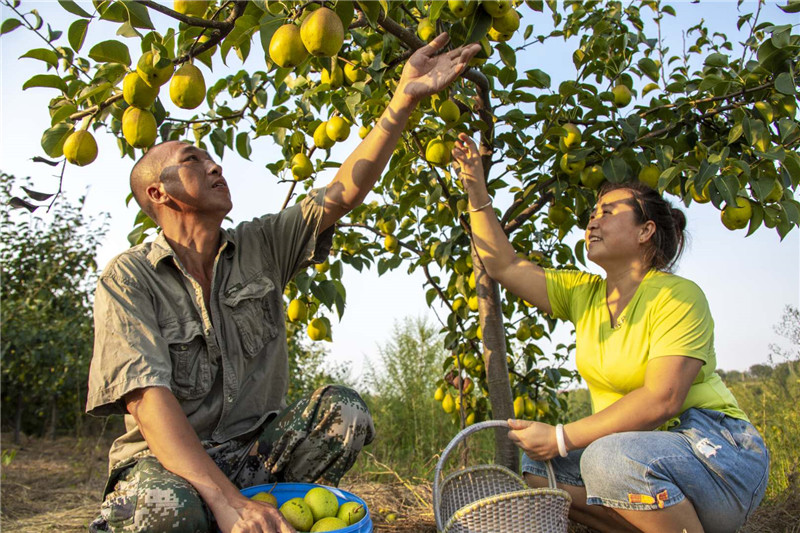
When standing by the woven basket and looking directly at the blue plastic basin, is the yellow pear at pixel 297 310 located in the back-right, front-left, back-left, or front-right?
front-right

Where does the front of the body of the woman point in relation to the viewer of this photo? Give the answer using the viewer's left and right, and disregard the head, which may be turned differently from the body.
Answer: facing the viewer and to the left of the viewer

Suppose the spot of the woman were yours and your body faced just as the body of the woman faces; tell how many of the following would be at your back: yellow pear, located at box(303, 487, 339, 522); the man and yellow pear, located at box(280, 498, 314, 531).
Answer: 0

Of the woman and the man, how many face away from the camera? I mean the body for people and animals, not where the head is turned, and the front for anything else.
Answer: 0

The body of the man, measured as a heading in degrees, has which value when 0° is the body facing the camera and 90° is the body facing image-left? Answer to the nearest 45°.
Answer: approximately 315°

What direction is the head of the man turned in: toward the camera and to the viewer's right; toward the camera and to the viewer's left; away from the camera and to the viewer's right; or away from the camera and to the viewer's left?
toward the camera and to the viewer's right

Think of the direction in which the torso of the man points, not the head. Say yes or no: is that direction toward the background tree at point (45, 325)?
no

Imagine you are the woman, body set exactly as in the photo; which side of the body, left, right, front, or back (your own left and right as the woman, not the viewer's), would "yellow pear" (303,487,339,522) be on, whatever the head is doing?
front

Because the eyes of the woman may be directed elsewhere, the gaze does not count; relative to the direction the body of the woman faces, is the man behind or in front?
in front

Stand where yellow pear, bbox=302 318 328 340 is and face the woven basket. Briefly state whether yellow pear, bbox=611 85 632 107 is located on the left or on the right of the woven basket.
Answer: left

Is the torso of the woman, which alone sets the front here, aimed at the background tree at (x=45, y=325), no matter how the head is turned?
no

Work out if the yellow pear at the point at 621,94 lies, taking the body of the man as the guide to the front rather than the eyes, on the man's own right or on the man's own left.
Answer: on the man's own left
